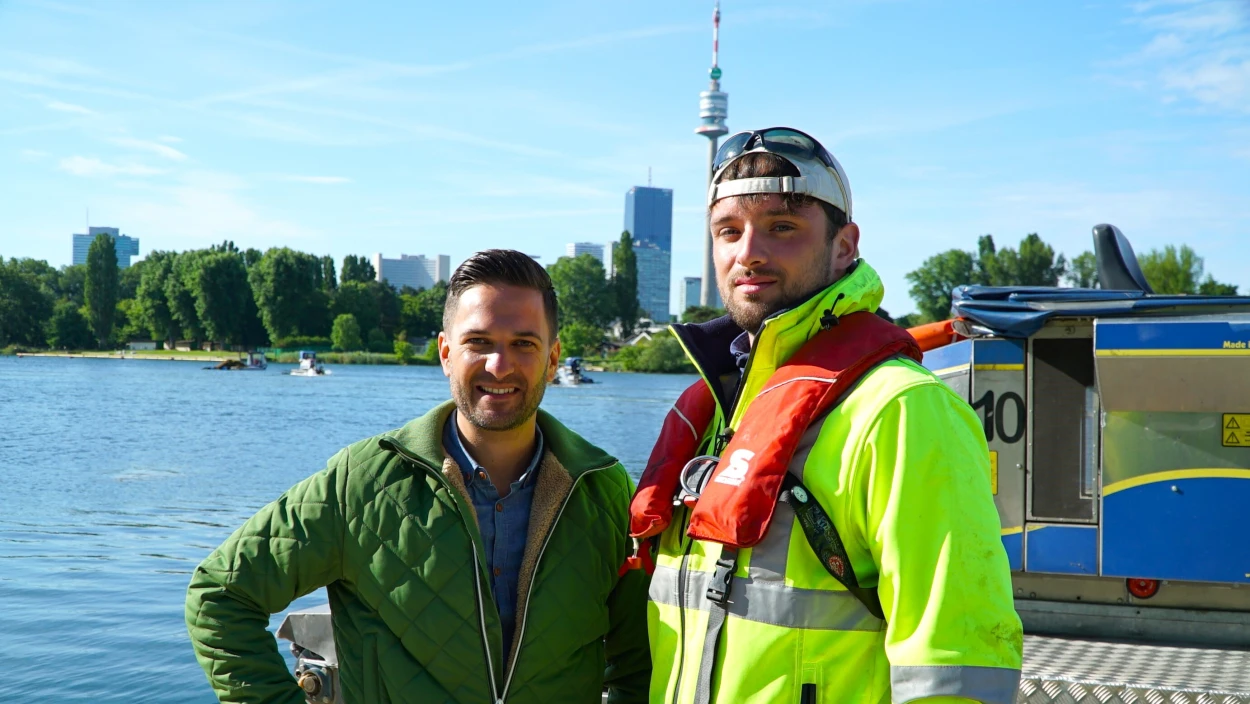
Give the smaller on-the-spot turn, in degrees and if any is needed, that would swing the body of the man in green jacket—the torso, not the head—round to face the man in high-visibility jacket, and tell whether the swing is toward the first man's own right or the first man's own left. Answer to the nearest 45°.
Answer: approximately 45° to the first man's own left

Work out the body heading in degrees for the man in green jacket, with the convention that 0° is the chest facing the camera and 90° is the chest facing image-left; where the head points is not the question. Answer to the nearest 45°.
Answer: approximately 0°

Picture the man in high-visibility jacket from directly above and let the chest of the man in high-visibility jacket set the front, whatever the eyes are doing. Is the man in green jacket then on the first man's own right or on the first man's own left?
on the first man's own right

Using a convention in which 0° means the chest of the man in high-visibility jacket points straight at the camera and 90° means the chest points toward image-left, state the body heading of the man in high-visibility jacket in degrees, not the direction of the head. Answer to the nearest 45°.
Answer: approximately 45°
